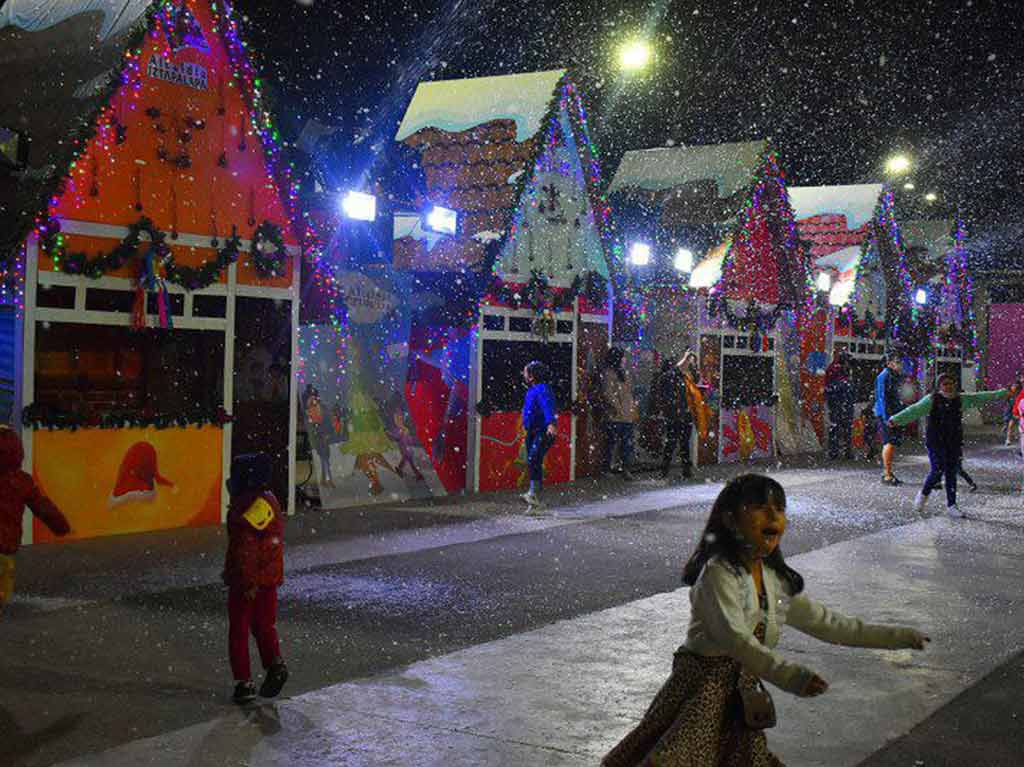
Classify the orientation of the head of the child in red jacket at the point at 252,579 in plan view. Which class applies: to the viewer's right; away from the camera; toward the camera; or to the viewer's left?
away from the camera

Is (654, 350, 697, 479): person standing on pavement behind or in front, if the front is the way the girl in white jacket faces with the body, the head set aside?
behind

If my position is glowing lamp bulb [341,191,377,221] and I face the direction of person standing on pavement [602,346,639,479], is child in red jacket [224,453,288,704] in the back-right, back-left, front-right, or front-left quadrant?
back-right

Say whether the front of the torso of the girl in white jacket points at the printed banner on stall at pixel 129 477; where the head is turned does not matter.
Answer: no

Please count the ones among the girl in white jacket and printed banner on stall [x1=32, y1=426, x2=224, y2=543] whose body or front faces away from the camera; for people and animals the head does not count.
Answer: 0

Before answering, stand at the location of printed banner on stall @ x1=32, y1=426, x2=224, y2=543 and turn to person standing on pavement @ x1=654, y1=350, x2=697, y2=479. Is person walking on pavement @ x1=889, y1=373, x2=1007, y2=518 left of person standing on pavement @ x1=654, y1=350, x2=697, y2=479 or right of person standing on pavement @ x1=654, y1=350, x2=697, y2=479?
right

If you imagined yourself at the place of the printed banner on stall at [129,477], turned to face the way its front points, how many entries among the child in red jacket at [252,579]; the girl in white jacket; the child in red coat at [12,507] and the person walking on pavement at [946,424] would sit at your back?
0

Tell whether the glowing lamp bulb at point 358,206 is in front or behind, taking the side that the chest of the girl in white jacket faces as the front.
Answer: behind

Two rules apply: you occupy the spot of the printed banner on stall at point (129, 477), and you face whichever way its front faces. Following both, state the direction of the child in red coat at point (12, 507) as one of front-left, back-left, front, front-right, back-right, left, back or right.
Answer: front-right

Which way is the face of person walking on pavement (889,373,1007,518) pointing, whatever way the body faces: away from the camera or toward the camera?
toward the camera

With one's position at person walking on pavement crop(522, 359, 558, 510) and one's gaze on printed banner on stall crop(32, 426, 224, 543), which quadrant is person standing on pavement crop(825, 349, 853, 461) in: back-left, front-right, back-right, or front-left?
back-right

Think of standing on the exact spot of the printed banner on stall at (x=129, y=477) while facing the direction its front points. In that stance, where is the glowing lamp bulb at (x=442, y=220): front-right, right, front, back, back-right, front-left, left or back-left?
left

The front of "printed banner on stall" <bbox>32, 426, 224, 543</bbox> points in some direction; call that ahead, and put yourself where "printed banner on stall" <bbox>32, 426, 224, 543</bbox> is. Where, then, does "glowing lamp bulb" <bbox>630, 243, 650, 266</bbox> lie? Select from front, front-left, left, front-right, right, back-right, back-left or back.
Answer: left

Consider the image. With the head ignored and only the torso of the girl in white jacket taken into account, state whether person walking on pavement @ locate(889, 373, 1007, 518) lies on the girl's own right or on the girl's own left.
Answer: on the girl's own left

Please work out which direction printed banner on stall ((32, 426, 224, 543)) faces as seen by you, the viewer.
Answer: facing the viewer and to the right of the viewer

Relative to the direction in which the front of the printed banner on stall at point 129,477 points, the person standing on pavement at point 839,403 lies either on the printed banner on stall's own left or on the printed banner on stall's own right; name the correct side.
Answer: on the printed banner on stall's own left

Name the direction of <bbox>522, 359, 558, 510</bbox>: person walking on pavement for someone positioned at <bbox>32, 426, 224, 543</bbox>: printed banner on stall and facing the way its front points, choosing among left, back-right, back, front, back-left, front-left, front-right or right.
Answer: front-left
